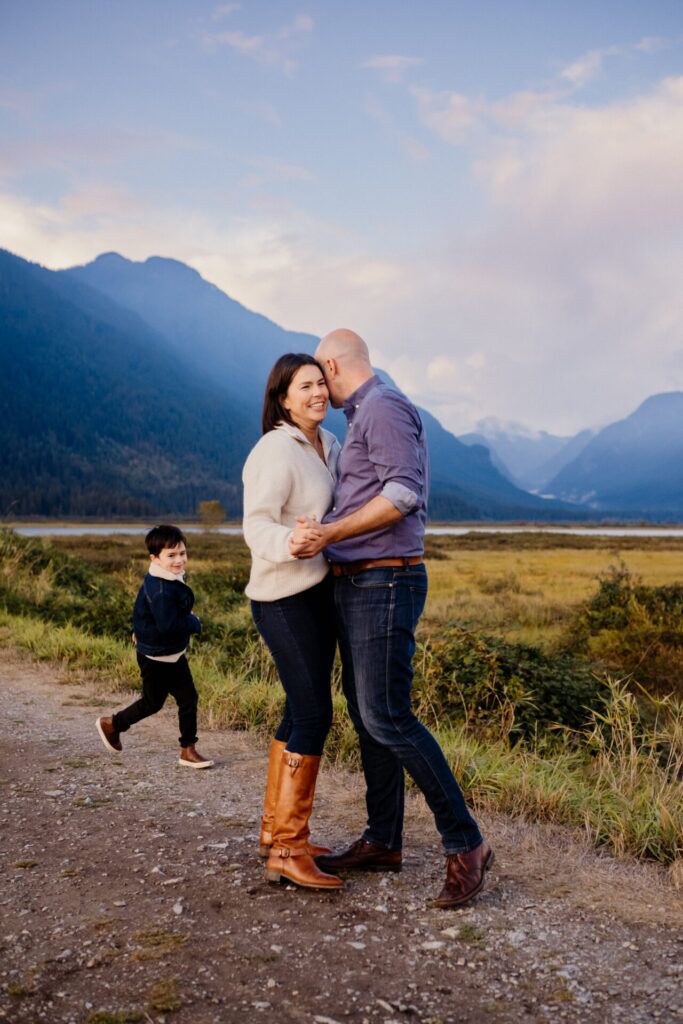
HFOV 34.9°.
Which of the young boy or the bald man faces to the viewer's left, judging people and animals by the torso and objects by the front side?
the bald man

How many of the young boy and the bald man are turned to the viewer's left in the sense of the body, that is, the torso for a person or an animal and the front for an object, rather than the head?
1

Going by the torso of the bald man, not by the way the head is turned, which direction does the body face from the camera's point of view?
to the viewer's left

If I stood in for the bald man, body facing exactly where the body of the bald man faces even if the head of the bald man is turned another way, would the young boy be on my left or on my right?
on my right

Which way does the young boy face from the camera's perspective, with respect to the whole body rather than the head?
to the viewer's right

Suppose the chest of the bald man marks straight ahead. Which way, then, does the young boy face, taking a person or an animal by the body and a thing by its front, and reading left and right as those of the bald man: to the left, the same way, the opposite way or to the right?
the opposite way

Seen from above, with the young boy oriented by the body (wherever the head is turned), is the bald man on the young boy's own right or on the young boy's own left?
on the young boy's own right
